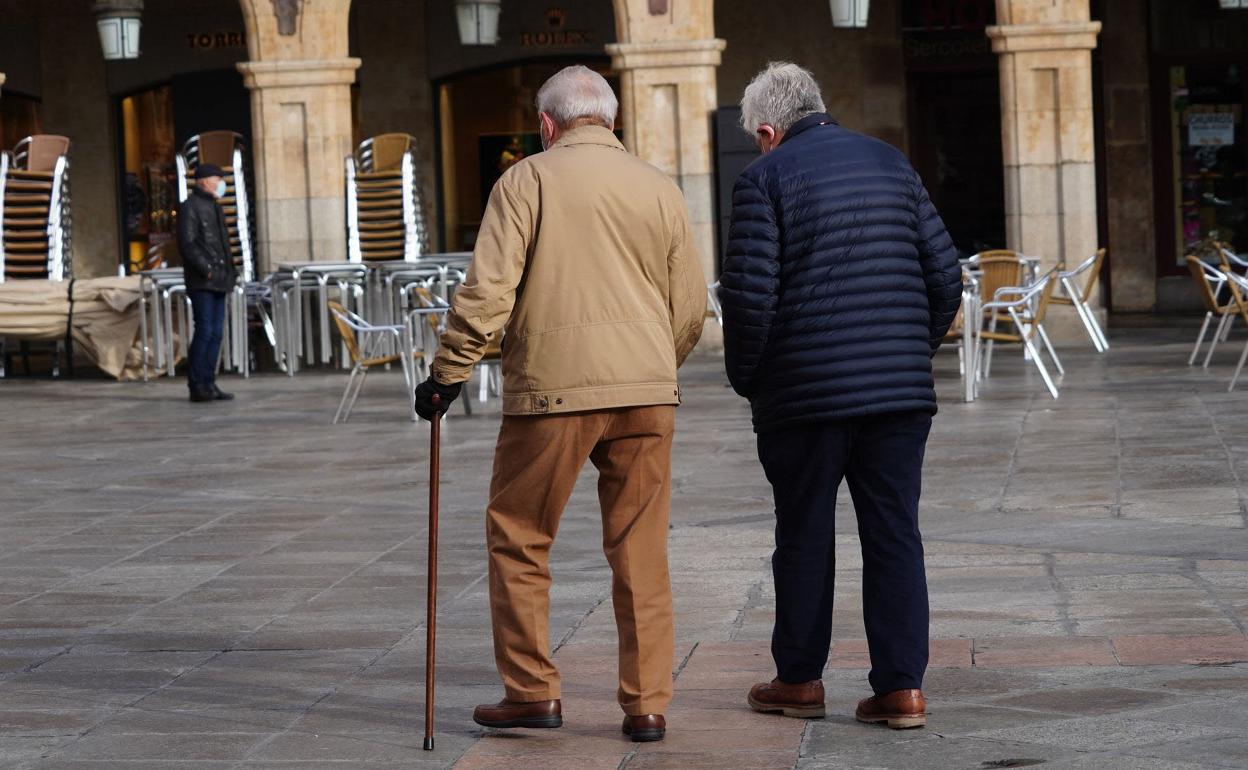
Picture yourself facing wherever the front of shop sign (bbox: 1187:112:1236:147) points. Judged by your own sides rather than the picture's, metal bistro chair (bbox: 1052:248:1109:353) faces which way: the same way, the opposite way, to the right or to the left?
to the right

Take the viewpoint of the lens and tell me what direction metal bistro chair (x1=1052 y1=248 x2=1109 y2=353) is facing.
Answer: facing to the left of the viewer

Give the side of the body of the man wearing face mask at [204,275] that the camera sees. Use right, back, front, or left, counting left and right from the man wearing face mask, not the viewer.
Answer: right

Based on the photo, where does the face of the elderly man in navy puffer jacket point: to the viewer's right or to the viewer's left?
to the viewer's left

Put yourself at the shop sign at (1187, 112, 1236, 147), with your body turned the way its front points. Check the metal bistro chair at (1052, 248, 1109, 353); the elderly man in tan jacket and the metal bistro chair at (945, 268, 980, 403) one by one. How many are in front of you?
3

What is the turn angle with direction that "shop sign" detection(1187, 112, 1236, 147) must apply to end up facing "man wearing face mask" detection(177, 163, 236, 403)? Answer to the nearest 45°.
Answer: approximately 45° to its right

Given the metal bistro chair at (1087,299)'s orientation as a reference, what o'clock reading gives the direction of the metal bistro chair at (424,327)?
the metal bistro chair at (424,327) is roughly at 11 o'clock from the metal bistro chair at (1087,299).
